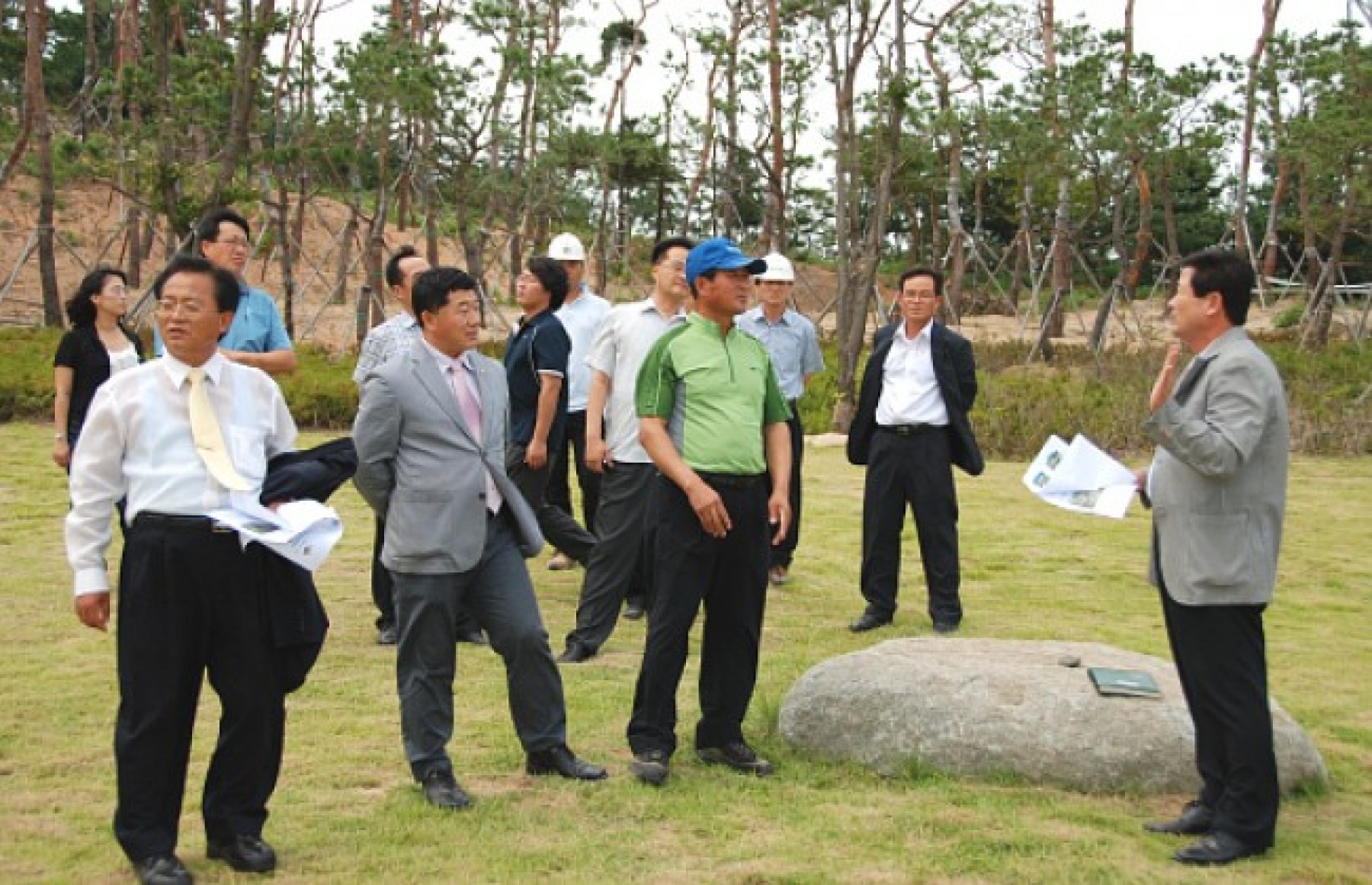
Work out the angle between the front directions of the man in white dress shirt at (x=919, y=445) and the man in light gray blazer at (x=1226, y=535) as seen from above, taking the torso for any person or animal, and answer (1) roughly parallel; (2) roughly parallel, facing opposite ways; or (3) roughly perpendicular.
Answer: roughly perpendicular

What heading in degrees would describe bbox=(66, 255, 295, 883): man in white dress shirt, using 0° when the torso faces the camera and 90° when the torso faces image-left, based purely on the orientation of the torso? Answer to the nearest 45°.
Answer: approximately 0°

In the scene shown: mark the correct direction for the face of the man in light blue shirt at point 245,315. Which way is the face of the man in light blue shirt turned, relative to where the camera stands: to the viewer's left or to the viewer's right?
to the viewer's right

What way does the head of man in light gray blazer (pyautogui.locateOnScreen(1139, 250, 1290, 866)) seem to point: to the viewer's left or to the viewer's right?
to the viewer's left

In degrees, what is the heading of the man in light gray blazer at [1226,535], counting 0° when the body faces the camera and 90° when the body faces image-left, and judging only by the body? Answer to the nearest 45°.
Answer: approximately 90°

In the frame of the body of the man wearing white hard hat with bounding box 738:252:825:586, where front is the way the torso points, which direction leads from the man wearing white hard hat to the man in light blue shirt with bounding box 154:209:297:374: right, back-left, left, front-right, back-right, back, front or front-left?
front-right

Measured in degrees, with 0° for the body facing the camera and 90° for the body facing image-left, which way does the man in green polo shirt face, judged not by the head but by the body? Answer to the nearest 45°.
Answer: approximately 315°

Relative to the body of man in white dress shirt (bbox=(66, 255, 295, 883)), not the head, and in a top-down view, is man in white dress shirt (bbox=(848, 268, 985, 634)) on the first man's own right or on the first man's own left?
on the first man's own left

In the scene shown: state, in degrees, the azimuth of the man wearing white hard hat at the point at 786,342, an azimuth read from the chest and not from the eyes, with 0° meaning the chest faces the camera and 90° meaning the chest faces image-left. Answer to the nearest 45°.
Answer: approximately 0°

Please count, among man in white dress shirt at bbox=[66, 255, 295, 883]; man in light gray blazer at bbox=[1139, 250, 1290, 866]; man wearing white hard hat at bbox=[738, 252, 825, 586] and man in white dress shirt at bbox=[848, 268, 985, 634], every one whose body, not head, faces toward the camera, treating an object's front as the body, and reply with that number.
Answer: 3
